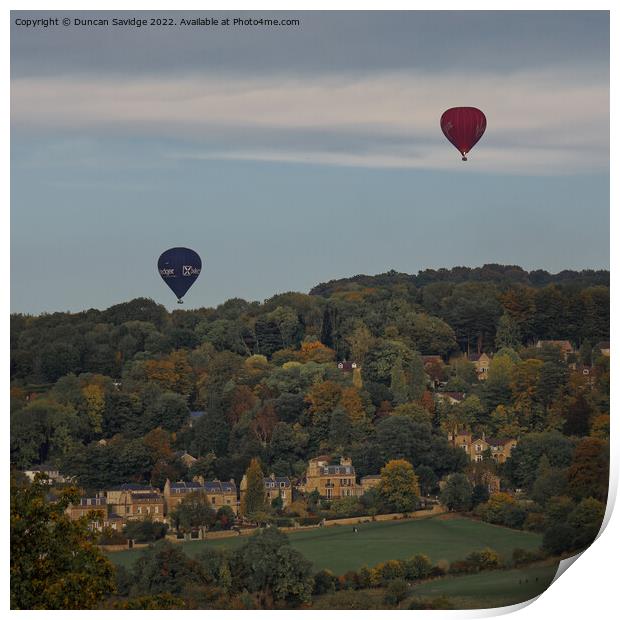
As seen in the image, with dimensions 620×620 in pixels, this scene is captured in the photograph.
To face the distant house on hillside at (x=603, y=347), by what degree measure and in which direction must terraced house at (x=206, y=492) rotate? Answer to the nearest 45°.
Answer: approximately 135° to its left

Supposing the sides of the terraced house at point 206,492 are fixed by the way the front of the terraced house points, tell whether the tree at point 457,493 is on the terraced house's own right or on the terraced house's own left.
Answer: on the terraced house's own left

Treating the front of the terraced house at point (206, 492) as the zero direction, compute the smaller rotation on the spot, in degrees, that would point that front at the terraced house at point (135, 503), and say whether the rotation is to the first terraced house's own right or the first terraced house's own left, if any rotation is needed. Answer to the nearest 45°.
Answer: approximately 90° to the first terraced house's own right

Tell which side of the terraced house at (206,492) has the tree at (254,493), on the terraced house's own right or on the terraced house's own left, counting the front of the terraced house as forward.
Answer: on the terraced house's own left

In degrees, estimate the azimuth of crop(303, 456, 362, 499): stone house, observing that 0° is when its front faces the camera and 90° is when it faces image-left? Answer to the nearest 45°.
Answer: approximately 0°

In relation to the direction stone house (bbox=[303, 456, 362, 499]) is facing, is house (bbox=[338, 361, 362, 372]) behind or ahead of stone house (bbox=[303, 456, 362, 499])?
behind

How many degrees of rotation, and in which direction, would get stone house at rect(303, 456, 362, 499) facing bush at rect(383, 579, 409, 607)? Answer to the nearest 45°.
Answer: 0° — it already faces it

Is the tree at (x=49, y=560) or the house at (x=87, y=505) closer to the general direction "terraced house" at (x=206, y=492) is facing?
the tree

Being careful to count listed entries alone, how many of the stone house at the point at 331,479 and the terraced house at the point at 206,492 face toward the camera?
2

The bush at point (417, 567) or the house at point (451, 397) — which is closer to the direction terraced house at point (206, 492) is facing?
the bush

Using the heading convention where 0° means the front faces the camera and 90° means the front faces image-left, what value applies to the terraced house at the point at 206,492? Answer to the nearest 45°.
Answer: approximately 0°

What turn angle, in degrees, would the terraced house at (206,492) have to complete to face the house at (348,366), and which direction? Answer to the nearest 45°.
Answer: approximately 135° to its left
